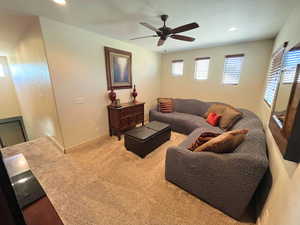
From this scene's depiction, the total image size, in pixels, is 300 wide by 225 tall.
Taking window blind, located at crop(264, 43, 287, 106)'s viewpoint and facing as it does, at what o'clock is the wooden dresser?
The wooden dresser is roughly at 11 o'clock from the window blind.

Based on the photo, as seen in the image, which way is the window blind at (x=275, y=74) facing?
to the viewer's left

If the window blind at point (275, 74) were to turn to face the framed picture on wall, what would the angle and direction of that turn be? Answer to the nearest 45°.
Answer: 0° — it already faces it

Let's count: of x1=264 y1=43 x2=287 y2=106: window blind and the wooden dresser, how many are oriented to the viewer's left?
1

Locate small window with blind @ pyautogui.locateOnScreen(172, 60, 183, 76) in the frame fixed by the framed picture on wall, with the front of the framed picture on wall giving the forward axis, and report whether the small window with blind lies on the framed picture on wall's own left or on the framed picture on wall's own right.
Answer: on the framed picture on wall's own left

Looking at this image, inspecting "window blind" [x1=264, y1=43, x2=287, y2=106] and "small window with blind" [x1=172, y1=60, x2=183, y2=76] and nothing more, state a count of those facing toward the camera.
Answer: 1

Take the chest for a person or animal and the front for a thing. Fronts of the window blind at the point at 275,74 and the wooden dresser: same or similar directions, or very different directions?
very different directions

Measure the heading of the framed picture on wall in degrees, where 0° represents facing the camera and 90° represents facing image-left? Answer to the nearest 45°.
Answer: approximately 315°
